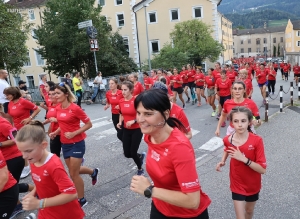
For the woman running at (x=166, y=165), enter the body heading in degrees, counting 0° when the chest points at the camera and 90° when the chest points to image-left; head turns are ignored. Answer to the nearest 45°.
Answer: approximately 45°

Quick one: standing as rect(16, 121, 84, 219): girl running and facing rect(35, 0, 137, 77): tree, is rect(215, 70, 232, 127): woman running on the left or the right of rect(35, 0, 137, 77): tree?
right

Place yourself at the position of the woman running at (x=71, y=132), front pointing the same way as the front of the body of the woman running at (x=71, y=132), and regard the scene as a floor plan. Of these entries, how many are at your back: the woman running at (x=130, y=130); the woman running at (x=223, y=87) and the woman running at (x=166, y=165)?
2

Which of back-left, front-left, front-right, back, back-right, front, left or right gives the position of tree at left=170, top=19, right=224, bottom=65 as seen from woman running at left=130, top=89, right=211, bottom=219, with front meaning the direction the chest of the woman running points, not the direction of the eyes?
back-right

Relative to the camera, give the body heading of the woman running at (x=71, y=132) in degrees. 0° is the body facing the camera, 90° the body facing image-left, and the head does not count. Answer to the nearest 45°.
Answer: approximately 45°

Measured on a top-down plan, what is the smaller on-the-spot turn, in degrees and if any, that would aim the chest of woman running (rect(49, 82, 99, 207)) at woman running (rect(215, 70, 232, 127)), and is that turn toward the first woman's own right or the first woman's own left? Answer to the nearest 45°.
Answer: approximately 180°

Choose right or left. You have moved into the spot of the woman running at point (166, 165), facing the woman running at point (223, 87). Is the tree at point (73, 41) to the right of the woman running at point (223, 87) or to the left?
left

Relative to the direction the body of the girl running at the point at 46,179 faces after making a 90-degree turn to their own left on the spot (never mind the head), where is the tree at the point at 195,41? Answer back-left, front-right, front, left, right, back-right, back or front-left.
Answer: left

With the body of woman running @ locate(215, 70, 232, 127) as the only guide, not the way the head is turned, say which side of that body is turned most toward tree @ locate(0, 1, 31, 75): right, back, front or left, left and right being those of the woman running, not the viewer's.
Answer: right

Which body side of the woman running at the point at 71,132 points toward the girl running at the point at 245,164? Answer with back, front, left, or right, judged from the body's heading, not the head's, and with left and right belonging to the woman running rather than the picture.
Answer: left

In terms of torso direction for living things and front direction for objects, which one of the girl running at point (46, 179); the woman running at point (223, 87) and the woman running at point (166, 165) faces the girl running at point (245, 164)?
the woman running at point (223, 87)
